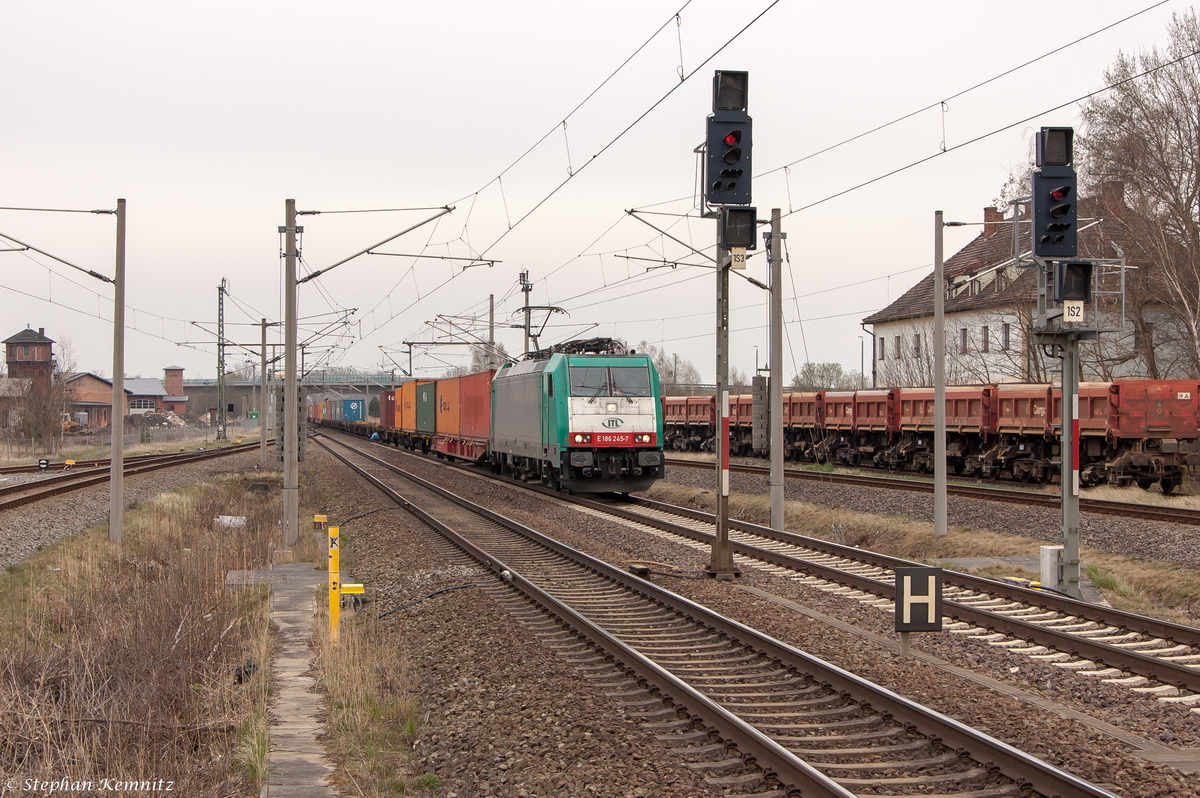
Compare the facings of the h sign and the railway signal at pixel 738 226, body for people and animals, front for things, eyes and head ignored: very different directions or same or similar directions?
same or similar directions

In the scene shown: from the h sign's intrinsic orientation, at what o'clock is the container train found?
The container train is roughly at 5 o'clock from the h sign.

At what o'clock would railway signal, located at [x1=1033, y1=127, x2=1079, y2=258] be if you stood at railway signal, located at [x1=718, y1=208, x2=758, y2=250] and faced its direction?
railway signal, located at [x1=1033, y1=127, x2=1079, y2=258] is roughly at 9 o'clock from railway signal, located at [x1=718, y1=208, x2=758, y2=250].

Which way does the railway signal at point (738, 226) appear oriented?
toward the camera

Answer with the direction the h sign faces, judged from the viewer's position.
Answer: facing the viewer

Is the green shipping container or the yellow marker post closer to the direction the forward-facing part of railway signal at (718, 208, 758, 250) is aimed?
the yellow marker post

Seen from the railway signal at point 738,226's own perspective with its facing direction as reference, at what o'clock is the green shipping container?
The green shipping container is roughly at 5 o'clock from the railway signal.

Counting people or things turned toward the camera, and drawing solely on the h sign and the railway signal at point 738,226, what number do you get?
2

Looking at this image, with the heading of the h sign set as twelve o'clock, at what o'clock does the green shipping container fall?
The green shipping container is roughly at 5 o'clock from the h sign.

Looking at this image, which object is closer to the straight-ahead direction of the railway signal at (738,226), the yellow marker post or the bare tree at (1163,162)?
the yellow marker post

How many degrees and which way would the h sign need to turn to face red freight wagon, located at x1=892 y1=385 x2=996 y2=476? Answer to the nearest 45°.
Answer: approximately 180°

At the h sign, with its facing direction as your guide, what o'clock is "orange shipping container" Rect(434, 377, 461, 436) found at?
The orange shipping container is roughly at 5 o'clock from the h sign.

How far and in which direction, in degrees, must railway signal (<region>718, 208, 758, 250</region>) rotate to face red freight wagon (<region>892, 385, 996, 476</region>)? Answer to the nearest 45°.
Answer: approximately 180°

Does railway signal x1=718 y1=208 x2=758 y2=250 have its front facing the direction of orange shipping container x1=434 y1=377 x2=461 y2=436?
no
